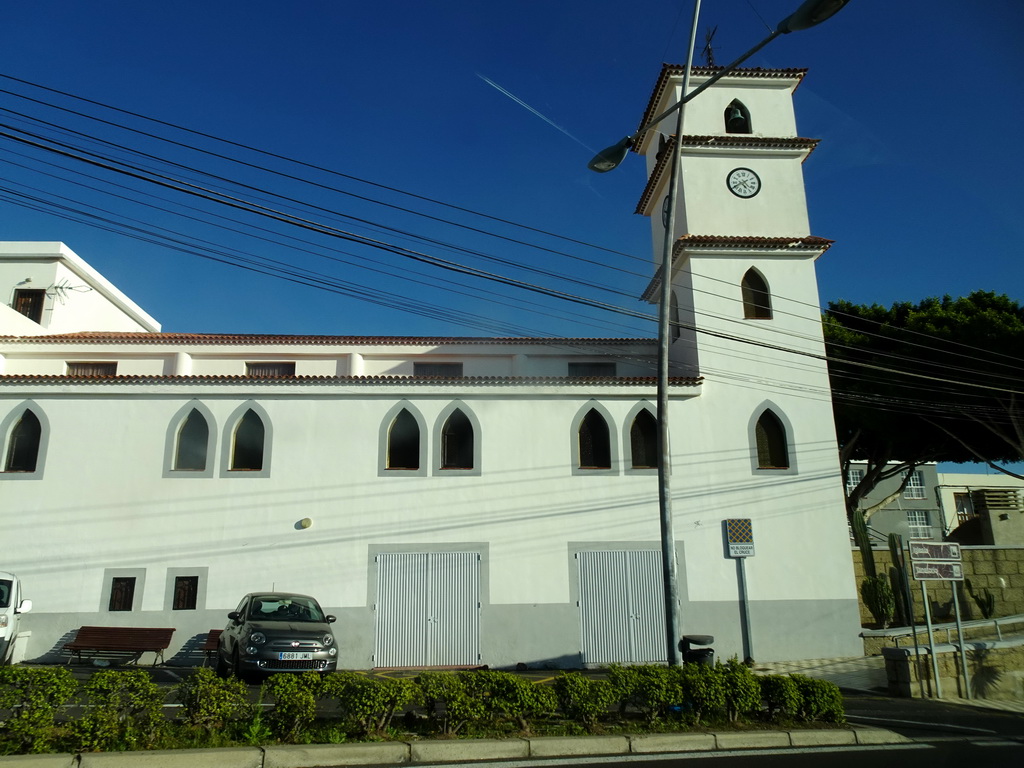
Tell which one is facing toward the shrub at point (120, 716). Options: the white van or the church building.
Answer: the white van

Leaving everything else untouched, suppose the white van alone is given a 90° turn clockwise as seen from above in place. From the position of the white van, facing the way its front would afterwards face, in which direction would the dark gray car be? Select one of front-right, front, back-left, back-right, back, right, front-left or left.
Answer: back-left

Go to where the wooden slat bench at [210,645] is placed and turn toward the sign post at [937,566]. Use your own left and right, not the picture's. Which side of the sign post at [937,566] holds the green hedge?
right

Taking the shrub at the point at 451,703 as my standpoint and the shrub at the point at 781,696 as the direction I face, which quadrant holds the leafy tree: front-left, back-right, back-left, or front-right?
front-left

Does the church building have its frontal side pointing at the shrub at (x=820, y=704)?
no

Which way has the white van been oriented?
toward the camera

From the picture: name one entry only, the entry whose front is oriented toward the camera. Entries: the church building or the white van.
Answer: the white van

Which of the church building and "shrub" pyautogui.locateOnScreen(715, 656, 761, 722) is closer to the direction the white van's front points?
the shrub

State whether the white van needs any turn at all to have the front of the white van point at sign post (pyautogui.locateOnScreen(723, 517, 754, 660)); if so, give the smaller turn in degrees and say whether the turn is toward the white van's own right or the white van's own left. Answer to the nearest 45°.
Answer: approximately 90° to the white van's own left

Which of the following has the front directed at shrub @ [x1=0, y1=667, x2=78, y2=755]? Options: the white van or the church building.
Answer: the white van

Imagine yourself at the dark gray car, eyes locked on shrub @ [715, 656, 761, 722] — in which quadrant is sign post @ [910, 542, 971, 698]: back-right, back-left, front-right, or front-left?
front-left

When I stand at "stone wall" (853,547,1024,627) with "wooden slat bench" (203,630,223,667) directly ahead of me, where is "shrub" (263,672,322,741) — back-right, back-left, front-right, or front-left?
front-left

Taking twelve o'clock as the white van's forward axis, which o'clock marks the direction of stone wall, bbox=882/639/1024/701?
The stone wall is roughly at 10 o'clock from the white van.

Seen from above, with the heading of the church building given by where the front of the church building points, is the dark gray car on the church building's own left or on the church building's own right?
on the church building's own right
